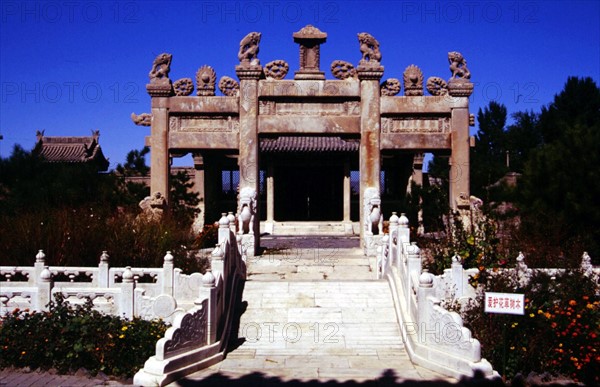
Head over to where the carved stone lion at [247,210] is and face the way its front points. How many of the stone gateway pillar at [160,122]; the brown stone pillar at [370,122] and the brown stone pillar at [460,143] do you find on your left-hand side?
2

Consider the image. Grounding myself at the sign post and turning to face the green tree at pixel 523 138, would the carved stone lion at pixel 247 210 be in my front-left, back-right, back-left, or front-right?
front-left

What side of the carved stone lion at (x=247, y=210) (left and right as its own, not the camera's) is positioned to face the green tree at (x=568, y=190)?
left

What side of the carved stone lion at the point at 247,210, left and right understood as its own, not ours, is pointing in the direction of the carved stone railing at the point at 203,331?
front

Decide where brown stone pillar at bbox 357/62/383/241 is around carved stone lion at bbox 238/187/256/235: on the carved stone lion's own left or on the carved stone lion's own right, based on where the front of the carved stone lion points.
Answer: on the carved stone lion's own left

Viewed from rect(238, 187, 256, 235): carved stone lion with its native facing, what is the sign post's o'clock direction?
The sign post is roughly at 11 o'clock from the carved stone lion.

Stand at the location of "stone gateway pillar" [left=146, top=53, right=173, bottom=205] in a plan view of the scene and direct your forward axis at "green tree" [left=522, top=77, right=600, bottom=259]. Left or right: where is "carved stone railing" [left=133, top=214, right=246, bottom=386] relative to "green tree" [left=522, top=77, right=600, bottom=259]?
right

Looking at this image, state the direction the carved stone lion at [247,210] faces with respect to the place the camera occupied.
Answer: facing the viewer

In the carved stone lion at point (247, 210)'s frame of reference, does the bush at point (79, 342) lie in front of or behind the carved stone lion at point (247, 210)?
in front

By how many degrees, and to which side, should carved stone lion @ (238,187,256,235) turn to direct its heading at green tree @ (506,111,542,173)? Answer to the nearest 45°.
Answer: approximately 135° to its left

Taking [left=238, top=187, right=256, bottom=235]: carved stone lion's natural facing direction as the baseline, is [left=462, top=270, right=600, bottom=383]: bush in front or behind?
in front

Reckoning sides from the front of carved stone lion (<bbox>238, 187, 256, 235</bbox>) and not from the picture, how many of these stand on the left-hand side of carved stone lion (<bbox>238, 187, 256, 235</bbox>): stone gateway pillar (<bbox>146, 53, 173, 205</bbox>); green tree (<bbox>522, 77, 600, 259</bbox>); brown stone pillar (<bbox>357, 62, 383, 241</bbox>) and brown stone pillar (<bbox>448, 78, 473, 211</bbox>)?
3
